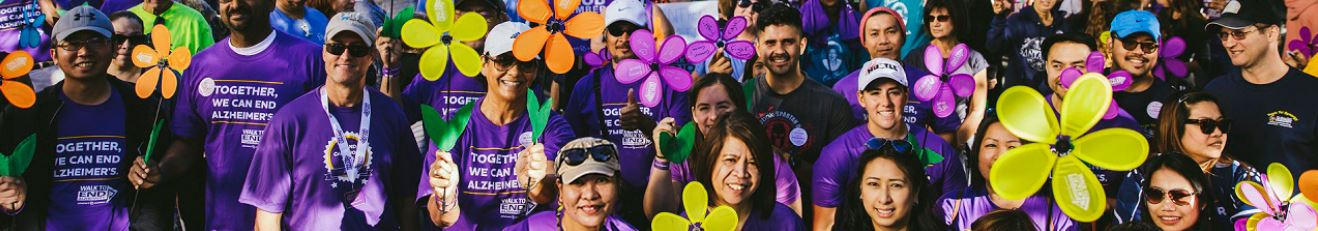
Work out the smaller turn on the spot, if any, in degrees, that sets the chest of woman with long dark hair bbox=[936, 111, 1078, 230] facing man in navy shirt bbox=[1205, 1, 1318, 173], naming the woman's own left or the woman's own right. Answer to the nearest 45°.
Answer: approximately 135° to the woman's own left

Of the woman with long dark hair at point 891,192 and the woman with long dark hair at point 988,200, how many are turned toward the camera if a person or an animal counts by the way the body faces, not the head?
2

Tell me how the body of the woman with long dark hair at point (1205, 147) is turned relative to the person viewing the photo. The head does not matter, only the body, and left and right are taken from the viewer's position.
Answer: facing the viewer and to the right of the viewer

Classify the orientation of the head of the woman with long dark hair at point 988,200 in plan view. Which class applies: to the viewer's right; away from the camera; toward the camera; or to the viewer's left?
toward the camera

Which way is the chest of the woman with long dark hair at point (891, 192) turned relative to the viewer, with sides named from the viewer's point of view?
facing the viewer

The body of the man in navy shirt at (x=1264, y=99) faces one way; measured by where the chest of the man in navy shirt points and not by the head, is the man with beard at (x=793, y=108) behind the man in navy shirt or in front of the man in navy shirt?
in front

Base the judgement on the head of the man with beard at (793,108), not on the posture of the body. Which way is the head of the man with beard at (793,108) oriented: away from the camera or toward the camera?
toward the camera

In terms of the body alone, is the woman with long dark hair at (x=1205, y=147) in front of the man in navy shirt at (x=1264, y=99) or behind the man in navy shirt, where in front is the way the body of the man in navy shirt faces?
in front

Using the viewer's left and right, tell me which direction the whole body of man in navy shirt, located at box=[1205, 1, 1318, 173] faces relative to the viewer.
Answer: facing the viewer and to the left of the viewer

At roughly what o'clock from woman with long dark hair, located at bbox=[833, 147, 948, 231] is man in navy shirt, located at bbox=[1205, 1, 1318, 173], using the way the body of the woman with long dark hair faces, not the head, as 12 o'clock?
The man in navy shirt is roughly at 8 o'clock from the woman with long dark hair.
